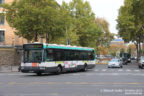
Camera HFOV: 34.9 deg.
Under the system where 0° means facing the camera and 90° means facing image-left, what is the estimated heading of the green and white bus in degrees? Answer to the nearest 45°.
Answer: approximately 45°

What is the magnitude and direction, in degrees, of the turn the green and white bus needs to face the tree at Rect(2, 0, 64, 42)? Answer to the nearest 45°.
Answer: approximately 135° to its right
